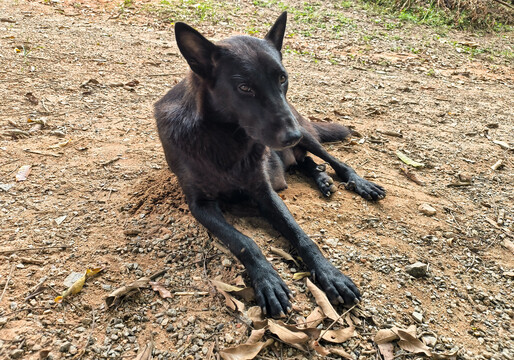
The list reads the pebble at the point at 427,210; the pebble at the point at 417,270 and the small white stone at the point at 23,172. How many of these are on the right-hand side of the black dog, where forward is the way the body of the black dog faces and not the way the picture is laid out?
1

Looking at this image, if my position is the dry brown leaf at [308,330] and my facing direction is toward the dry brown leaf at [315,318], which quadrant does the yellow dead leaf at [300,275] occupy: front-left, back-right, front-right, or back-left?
front-left

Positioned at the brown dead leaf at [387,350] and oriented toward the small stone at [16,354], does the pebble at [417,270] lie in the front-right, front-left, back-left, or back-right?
back-right

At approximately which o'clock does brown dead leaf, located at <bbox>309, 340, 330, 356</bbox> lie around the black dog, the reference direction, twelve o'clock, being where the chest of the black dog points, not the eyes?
The brown dead leaf is roughly at 11 o'clock from the black dog.

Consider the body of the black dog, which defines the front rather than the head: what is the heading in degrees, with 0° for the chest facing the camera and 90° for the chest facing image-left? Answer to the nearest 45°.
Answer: approximately 0°

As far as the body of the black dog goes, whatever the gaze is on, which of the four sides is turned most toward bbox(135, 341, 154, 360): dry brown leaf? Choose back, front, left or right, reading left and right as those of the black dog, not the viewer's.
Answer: front

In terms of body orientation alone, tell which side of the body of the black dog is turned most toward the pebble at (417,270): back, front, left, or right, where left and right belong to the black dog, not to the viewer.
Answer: left

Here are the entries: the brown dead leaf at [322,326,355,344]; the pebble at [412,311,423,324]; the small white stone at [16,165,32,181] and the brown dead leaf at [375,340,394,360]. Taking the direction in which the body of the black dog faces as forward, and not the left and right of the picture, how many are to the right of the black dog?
1

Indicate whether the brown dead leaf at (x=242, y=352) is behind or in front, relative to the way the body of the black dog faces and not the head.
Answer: in front

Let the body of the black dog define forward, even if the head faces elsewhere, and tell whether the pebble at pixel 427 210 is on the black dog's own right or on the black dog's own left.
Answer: on the black dog's own left

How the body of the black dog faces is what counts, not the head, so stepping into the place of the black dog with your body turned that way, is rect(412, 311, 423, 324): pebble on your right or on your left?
on your left

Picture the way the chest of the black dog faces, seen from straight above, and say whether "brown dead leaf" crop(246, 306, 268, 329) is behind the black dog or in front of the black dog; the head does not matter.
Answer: in front

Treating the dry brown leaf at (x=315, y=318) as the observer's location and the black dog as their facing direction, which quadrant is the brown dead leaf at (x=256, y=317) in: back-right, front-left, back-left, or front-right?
front-left

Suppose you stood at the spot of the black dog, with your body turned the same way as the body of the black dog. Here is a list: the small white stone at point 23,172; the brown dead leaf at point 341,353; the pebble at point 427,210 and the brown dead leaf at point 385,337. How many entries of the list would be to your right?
1

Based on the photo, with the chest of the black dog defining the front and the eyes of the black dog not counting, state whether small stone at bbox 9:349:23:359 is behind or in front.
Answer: in front

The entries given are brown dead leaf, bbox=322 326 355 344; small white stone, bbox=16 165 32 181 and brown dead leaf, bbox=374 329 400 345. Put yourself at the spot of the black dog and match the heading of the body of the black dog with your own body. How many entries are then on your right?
1

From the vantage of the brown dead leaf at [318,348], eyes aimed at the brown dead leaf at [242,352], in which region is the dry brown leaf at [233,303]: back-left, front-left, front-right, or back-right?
front-right

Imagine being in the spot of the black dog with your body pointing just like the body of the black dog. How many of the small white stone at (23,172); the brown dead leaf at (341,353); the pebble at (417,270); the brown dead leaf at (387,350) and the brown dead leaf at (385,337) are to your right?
1
